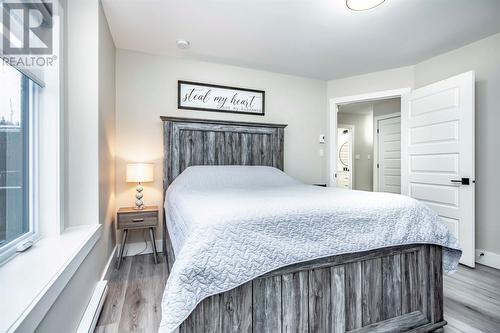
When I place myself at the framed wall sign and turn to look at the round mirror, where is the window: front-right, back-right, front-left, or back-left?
back-right

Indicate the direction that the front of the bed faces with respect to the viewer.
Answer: facing the viewer and to the right of the viewer

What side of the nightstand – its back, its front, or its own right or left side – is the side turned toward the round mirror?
left

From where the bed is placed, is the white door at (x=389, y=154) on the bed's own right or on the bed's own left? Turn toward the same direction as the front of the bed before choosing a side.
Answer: on the bed's own left

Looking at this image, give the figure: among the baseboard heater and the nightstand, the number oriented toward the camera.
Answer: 1

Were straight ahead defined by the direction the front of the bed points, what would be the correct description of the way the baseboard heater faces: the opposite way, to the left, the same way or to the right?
to the left

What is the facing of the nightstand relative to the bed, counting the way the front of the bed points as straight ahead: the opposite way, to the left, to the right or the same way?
the same way

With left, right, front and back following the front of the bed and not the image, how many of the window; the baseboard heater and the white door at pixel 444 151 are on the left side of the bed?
1

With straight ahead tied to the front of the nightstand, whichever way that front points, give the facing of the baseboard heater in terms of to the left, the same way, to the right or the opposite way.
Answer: to the left

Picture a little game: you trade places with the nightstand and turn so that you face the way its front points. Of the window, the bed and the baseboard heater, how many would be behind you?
0

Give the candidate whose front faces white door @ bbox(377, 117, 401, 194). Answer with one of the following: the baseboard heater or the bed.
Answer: the baseboard heater

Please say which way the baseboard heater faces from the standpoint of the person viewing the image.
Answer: facing to the right of the viewer

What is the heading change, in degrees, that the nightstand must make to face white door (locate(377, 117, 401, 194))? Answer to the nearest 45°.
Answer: approximately 90° to its left

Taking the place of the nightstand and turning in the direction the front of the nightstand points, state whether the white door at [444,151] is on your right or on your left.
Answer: on your left

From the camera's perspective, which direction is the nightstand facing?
toward the camera

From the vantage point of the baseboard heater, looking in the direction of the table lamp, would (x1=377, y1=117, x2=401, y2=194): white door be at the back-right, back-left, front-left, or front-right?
front-right
